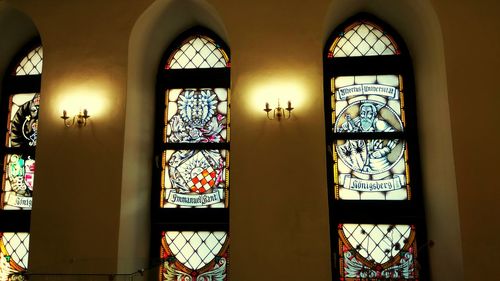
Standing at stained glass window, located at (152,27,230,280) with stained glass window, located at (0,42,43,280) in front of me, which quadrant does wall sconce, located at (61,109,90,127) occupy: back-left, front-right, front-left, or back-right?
front-left

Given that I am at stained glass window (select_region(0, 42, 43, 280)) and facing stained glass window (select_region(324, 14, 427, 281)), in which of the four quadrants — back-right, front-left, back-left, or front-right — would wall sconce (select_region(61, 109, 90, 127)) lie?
front-right

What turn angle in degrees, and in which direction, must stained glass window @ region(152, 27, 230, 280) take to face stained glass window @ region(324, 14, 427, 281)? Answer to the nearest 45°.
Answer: approximately 90° to its left

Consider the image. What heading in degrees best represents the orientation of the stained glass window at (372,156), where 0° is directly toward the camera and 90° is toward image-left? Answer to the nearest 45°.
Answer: approximately 0°

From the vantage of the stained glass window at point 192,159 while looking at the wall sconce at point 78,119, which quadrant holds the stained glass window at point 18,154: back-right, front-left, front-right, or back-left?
front-right

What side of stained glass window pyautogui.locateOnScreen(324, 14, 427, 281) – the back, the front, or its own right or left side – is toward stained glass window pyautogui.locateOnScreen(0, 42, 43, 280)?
right

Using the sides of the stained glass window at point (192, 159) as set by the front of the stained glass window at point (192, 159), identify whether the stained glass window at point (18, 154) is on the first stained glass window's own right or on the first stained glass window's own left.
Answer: on the first stained glass window's own right

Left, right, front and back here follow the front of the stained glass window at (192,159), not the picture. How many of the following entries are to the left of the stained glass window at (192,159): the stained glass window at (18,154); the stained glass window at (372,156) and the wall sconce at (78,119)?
1

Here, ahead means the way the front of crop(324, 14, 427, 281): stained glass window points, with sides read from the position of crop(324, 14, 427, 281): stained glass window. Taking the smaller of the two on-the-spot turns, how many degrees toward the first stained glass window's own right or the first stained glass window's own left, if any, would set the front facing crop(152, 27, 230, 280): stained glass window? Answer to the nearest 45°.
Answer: approximately 90° to the first stained glass window's own right

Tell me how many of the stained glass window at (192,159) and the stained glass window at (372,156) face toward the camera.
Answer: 2

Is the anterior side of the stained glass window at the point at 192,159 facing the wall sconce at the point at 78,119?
no

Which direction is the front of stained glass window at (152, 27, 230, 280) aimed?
toward the camera
